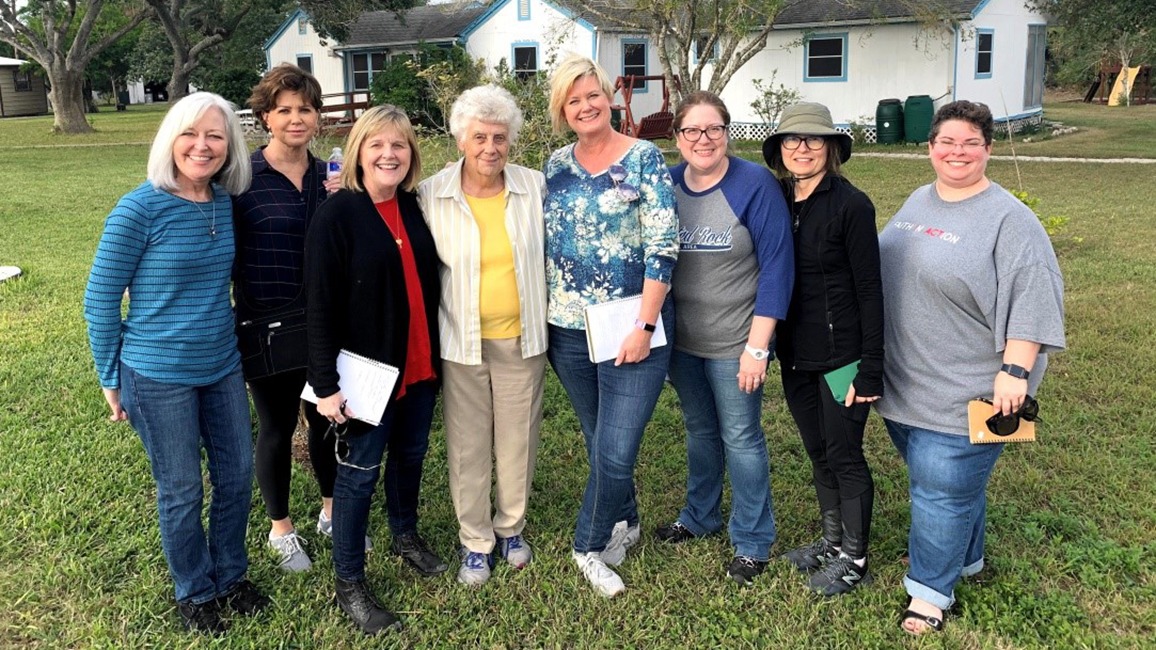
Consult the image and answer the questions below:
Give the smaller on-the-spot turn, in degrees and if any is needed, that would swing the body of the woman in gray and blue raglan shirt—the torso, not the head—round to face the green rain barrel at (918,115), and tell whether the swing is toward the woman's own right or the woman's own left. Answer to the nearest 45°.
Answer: approximately 135° to the woman's own right

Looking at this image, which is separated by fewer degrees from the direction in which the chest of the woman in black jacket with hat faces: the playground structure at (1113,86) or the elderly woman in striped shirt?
the elderly woman in striped shirt

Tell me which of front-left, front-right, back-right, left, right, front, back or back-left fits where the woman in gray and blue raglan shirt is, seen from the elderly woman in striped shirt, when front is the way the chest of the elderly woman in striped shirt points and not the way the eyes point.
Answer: left

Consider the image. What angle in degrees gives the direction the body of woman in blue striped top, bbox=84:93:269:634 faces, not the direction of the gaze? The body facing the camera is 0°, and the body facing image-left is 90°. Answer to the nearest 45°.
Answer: approximately 315°

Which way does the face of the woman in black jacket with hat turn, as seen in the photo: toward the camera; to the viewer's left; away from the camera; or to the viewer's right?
toward the camera

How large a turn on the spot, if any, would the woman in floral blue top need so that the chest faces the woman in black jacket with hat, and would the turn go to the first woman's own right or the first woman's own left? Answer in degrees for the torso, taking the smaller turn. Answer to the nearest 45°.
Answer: approximately 90° to the first woman's own left

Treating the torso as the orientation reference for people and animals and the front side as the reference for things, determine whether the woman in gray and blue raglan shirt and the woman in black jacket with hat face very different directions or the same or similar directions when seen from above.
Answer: same or similar directions

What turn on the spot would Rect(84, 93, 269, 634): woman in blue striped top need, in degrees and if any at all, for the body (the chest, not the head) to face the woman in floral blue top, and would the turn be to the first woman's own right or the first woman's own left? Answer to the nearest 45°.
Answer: approximately 45° to the first woman's own left

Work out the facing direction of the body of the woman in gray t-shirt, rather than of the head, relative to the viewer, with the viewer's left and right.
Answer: facing the viewer and to the left of the viewer

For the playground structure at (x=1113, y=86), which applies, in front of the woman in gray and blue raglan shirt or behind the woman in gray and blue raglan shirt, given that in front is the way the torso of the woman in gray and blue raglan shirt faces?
behind

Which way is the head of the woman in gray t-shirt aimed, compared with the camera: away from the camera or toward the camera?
toward the camera

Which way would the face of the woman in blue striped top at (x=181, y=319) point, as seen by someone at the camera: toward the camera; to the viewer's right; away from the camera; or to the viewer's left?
toward the camera

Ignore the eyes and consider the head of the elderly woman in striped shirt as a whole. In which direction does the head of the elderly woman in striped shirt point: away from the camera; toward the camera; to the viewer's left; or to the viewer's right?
toward the camera

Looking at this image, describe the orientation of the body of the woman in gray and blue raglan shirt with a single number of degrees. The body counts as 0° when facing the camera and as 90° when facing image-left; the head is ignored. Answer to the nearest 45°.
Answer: approximately 45°
